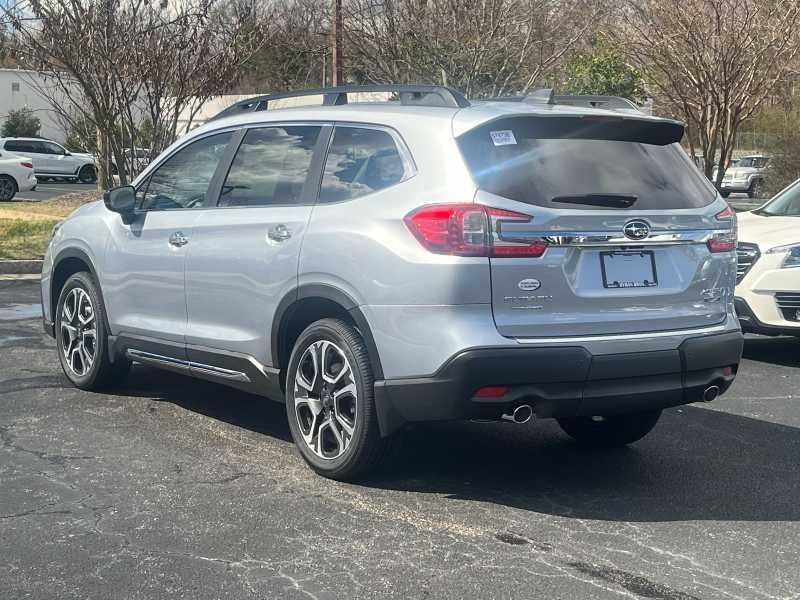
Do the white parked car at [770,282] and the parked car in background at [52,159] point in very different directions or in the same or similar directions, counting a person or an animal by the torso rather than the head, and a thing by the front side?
very different directions

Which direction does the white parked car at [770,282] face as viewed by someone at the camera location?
facing the viewer and to the left of the viewer

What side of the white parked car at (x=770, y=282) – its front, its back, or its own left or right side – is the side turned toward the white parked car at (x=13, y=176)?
right

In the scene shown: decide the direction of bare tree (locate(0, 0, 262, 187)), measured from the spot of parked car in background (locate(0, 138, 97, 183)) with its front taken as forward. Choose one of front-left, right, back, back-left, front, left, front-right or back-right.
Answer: right

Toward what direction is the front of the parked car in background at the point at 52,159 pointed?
to the viewer's right

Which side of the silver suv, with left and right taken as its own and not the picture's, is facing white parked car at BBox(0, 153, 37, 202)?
front

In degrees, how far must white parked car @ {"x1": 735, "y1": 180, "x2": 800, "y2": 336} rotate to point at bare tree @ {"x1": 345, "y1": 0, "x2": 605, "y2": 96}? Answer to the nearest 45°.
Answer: approximately 90° to its right

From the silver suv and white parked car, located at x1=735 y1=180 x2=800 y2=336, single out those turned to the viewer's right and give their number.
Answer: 0
